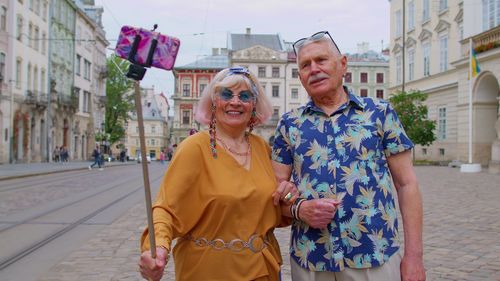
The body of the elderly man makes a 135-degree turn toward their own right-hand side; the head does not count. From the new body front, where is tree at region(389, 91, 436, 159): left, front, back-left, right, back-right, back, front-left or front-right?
front-right

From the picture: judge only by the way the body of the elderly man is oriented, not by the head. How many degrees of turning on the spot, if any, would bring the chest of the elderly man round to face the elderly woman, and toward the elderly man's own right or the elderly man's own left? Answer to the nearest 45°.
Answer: approximately 90° to the elderly man's own right

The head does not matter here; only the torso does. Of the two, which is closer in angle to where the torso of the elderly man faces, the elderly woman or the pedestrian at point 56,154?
the elderly woman

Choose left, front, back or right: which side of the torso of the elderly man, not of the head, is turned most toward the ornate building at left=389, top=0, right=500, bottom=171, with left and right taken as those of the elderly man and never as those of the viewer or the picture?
back

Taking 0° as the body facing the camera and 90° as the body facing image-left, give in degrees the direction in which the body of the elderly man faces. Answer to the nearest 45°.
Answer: approximately 0°
